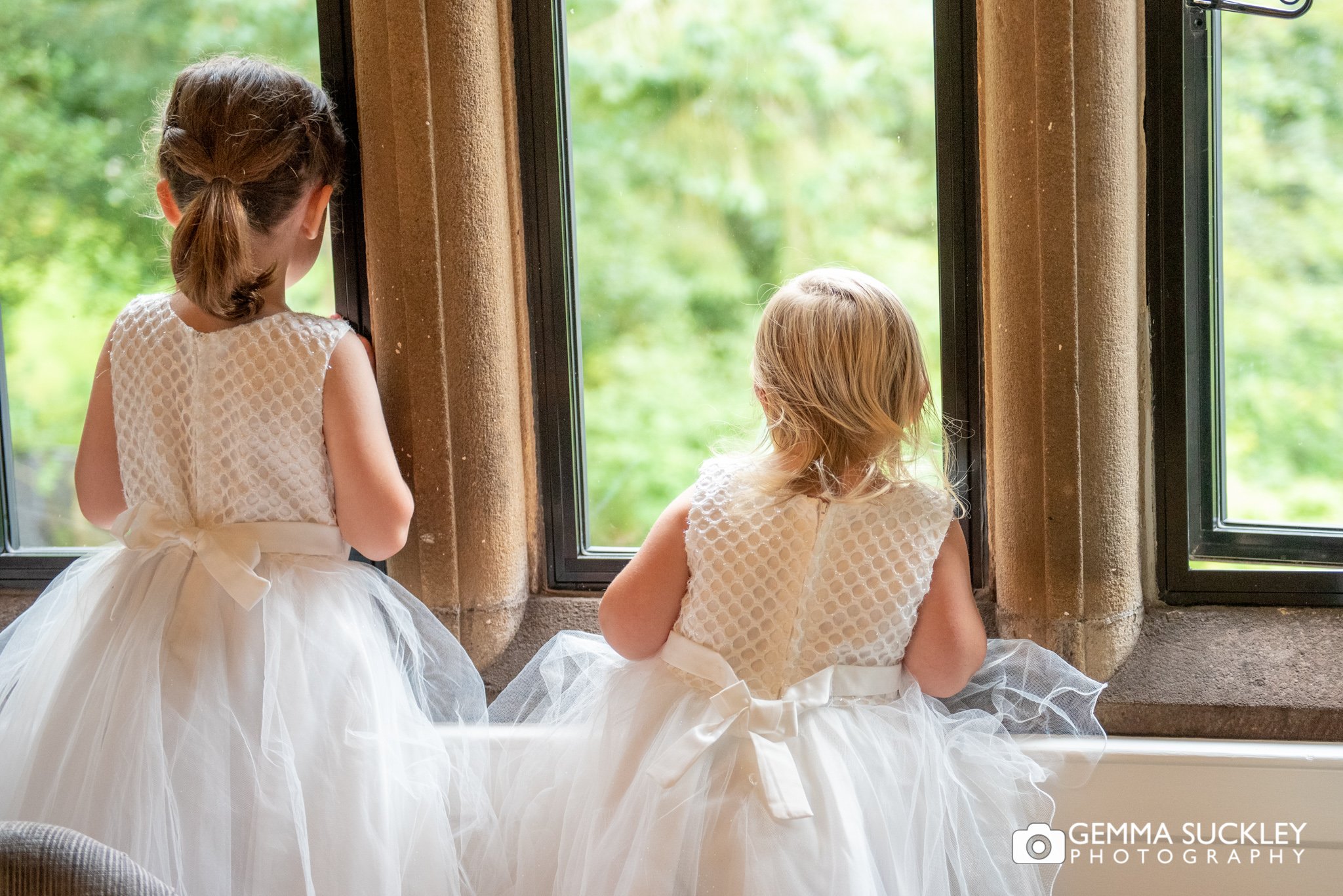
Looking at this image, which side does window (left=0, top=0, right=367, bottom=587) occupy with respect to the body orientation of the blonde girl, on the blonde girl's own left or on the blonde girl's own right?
on the blonde girl's own left

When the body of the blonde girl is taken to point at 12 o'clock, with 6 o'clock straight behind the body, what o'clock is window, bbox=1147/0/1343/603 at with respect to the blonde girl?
The window is roughly at 2 o'clock from the blonde girl.

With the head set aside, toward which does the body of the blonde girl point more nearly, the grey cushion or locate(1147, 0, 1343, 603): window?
the window

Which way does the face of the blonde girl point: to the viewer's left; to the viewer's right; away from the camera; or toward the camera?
away from the camera

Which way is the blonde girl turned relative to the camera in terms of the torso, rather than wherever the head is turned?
away from the camera

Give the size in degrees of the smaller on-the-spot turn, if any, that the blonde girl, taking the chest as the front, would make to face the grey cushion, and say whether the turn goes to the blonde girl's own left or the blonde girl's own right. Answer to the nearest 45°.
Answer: approximately 135° to the blonde girl's own left
